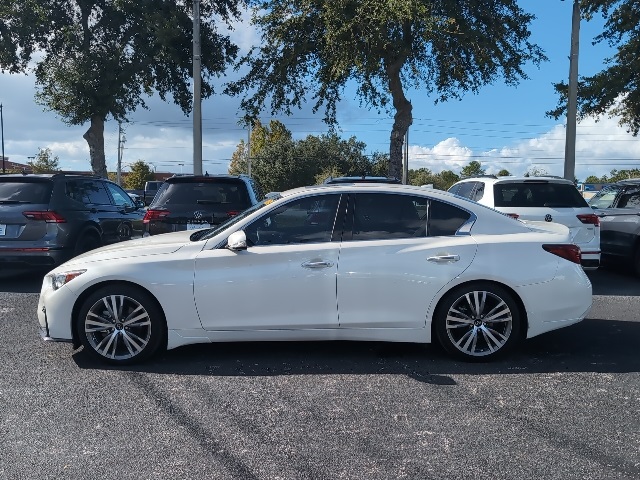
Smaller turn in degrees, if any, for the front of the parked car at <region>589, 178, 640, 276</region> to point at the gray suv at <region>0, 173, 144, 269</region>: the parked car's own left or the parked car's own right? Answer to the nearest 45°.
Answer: approximately 90° to the parked car's own left

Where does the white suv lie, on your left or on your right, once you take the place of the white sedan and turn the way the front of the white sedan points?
on your right

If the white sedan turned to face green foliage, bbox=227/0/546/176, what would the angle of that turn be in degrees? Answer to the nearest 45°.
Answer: approximately 90° to its right

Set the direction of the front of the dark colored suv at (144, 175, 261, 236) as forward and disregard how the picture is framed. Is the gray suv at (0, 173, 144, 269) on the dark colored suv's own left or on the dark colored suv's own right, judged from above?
on the dark colored suv's own left

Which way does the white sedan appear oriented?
to the viewer's left

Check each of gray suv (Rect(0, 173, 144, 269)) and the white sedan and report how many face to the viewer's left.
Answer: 1

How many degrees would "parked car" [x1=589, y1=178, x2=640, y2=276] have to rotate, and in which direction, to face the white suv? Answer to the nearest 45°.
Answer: approximately 90° to its left

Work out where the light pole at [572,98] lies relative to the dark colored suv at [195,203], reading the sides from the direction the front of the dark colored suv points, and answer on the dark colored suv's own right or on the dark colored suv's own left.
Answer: on the dark colored suv's own right

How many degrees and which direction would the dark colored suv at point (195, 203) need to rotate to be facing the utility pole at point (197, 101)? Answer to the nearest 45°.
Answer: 0° — it already faces it

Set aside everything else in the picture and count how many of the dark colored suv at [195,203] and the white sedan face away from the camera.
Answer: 1

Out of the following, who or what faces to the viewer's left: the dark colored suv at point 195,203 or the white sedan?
the white sedan

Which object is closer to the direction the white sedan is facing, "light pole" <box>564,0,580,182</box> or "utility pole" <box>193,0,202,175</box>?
the utility pole

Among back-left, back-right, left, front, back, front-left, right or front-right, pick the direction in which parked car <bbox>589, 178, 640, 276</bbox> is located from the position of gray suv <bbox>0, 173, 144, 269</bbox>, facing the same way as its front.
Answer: front-right

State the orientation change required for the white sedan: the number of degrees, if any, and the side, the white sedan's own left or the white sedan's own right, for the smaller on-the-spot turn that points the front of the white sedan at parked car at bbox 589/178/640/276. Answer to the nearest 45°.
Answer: approximately 135° to the white sedan's own right

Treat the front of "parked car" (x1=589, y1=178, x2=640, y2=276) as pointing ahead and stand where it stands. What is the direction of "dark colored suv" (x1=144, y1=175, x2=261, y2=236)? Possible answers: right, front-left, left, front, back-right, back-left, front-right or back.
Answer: left

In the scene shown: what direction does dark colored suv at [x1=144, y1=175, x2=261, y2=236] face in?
away from the camera

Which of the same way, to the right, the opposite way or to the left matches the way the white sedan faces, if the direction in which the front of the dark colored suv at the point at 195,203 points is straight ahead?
to the left

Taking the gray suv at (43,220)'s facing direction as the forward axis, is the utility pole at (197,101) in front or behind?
in front

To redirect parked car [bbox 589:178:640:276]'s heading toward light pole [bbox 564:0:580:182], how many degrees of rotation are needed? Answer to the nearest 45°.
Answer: approximately 45° to its right
